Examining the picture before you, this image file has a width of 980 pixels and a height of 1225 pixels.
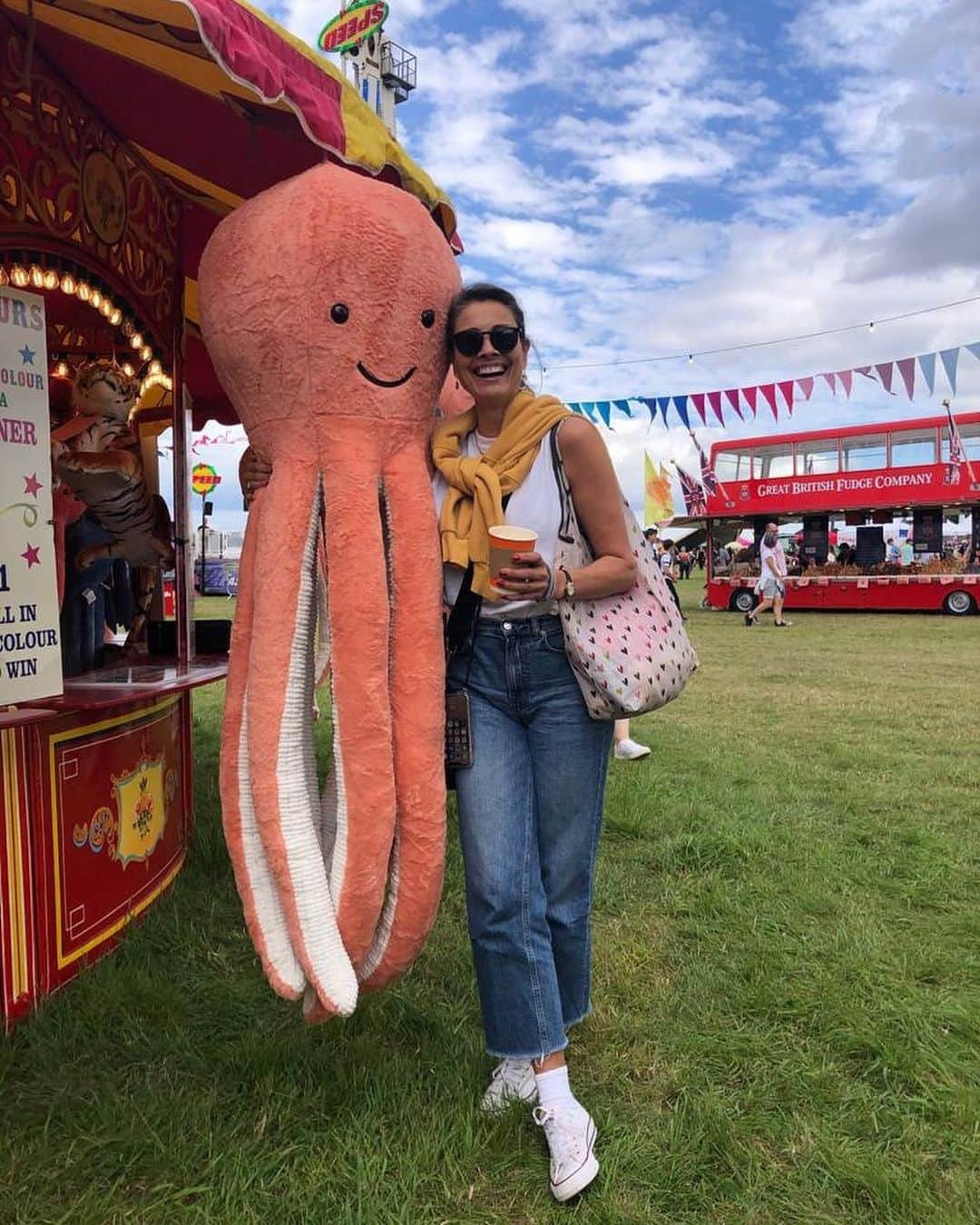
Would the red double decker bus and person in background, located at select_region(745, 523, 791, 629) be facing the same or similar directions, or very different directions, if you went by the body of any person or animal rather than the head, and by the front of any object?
very different directions

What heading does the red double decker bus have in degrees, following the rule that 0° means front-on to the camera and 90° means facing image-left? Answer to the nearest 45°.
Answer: approximately 90°

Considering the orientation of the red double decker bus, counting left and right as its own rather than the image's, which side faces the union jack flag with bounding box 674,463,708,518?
front

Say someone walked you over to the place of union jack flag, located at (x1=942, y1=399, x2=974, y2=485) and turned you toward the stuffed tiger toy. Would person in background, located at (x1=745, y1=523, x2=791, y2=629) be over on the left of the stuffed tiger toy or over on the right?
right

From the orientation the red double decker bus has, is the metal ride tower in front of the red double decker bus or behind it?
in front

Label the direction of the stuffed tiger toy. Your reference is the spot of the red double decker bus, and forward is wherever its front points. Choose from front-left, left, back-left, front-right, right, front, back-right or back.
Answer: left

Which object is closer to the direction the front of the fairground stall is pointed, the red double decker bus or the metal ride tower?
the red double decker bus

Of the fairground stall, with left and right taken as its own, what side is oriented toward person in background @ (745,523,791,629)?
left

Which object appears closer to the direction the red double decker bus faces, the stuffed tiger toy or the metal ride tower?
the metal ride tower

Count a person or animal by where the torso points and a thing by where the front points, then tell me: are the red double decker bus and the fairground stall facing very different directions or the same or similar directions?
very different directions

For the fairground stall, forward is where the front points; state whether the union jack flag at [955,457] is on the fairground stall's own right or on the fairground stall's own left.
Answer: on the fairground stall's own left

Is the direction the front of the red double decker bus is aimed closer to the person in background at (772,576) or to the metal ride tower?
the metal ride tower
